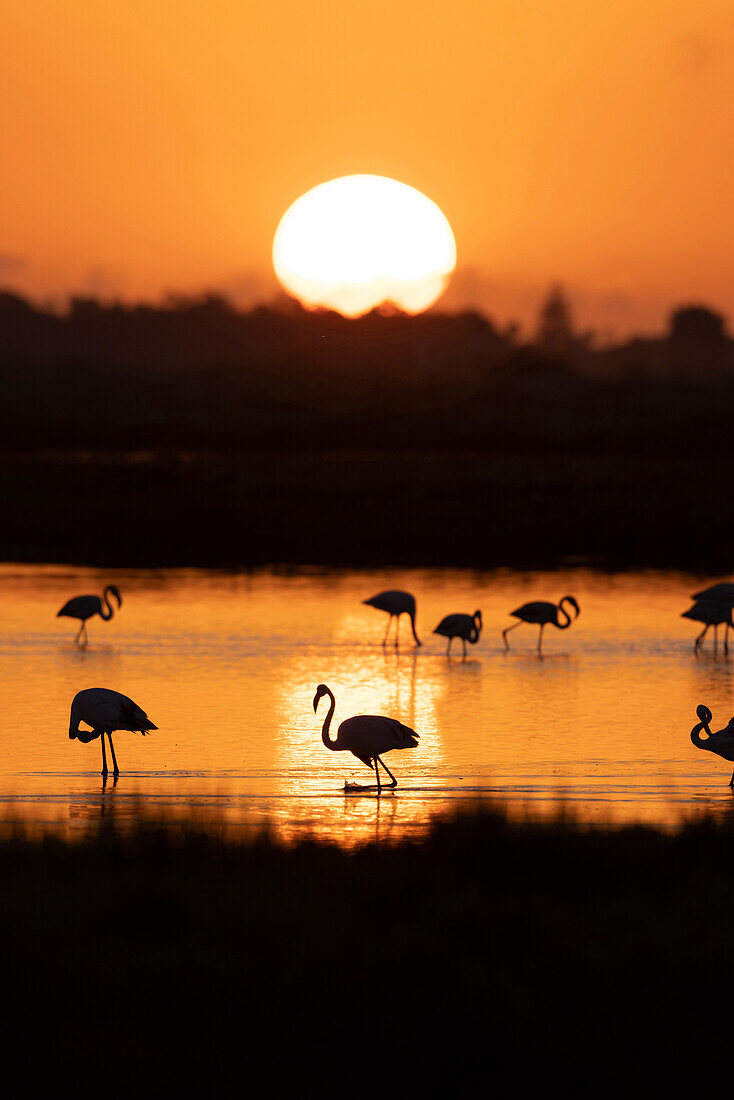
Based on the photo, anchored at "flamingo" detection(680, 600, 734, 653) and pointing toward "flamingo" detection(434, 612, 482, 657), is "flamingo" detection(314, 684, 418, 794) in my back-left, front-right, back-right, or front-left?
front-left

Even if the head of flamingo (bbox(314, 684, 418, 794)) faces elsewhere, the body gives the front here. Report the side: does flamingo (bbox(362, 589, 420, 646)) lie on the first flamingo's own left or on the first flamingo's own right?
on the first flamingo's own right

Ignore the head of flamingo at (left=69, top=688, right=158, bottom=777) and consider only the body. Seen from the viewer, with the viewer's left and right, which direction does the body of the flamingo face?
facing to the left of the viewer

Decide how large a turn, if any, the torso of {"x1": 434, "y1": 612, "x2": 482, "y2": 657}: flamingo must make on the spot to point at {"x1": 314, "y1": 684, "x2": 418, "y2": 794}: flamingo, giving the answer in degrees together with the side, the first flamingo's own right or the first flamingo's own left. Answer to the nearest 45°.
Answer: approximately 90° to the first flamingo's own right

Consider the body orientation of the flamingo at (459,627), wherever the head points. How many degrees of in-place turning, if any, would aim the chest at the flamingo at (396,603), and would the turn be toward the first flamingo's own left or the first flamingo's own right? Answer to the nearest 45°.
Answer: approximately 135° to the first flamingo's own left

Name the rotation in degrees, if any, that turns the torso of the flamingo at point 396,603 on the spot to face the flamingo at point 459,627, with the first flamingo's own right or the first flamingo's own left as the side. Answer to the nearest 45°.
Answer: approximately 45° to the first flamingo's own right

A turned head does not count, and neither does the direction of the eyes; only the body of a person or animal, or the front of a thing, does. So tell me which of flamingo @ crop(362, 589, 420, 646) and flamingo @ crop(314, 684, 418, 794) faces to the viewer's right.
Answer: flamingo @ crop(362, 589, 420, 646)

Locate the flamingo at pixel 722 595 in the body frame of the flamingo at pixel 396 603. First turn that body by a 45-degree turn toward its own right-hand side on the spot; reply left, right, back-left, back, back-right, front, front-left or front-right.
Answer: front-left

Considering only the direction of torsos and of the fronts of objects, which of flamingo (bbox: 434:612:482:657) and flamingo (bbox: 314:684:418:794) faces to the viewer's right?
flamingo (bbox: 434:612:482:657)

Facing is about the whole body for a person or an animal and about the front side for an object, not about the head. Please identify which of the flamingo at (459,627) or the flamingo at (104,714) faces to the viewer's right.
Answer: the flamingo at (459,627)

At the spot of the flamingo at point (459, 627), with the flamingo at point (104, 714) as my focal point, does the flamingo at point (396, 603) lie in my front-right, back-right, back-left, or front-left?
back-right

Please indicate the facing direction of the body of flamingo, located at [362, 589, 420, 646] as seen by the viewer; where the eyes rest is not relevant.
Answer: to the viewer's right

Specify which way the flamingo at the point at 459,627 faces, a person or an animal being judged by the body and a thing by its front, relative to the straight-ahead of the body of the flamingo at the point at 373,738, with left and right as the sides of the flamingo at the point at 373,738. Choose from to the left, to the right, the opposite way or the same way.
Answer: the opposite way

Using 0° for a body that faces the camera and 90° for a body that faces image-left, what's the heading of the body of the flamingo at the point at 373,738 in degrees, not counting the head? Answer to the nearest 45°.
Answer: approximately 90°

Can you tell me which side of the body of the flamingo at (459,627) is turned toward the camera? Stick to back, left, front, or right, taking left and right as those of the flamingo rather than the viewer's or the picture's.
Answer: right

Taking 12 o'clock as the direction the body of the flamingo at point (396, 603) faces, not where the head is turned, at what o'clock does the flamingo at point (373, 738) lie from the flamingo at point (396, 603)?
the flamingo at point (373, 738) is roughly at 3 o'clock from the flamingo at point (396, 603).
